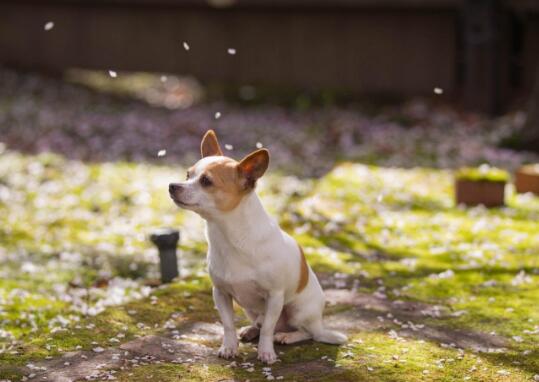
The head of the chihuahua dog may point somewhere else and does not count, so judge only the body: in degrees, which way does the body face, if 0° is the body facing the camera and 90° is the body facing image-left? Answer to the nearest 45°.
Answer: approximately 45°

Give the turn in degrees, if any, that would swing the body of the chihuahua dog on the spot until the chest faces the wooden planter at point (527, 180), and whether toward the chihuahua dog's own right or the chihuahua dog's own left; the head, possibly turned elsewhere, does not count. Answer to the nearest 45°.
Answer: approximately 180°

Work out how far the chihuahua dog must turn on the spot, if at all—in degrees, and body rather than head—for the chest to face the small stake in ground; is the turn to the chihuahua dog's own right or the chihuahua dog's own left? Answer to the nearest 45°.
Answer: approximately 135° to the chihuahua dog's own right

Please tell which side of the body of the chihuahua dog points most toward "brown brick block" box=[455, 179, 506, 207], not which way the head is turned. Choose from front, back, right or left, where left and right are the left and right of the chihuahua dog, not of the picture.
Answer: back
